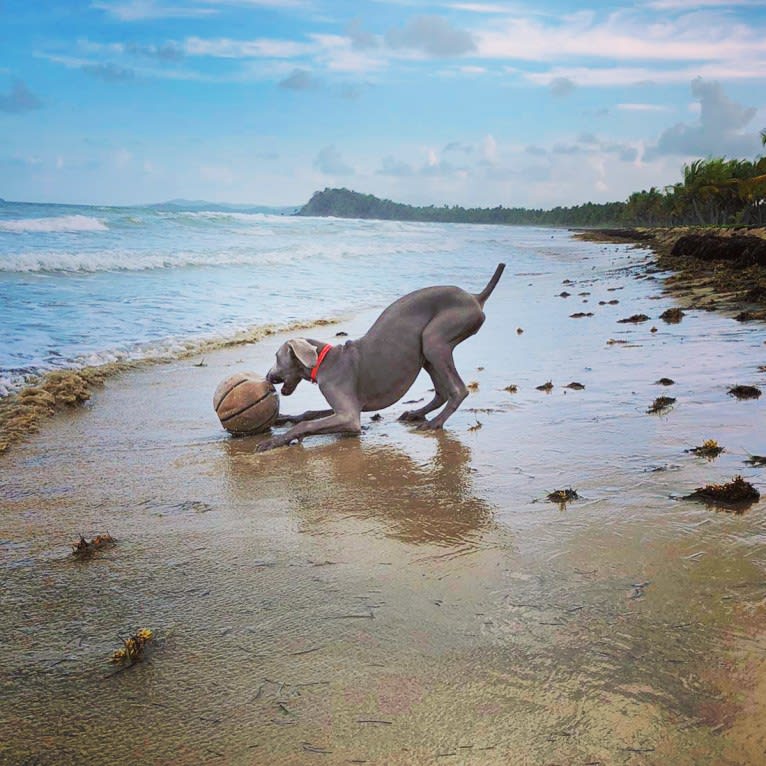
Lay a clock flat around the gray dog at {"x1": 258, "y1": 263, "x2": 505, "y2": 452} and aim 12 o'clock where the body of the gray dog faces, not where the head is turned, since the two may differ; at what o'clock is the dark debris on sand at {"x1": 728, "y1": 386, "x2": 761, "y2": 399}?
The dark debris on sand is roughly at 6 o'clock from the gray dog.

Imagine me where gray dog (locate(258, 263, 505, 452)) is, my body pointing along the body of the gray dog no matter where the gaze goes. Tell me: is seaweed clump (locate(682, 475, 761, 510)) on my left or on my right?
on my left

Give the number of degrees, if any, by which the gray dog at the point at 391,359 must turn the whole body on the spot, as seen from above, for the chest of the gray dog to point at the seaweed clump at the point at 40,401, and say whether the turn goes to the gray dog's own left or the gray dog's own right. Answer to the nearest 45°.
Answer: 0° — it already faces it

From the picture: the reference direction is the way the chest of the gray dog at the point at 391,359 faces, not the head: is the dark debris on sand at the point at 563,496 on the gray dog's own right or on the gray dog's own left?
on the gray dog's own left

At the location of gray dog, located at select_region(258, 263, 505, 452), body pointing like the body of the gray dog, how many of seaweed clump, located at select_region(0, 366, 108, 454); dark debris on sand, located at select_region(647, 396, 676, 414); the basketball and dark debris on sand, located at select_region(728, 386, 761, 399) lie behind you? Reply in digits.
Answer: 2

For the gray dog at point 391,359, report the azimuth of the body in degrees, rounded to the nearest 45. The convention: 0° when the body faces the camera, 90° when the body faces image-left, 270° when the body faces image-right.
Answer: approximately 90°

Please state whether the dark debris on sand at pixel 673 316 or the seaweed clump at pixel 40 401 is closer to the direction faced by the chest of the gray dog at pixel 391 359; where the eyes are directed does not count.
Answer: the seaweed clump

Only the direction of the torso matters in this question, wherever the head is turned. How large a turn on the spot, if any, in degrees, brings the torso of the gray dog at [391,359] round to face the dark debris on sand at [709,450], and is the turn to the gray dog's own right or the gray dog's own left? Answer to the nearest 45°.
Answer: approximately 135° to the gray dog's own left

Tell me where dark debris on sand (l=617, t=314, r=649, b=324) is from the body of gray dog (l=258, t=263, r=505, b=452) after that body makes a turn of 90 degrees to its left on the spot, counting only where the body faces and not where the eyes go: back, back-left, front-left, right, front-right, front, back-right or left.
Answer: back-left
